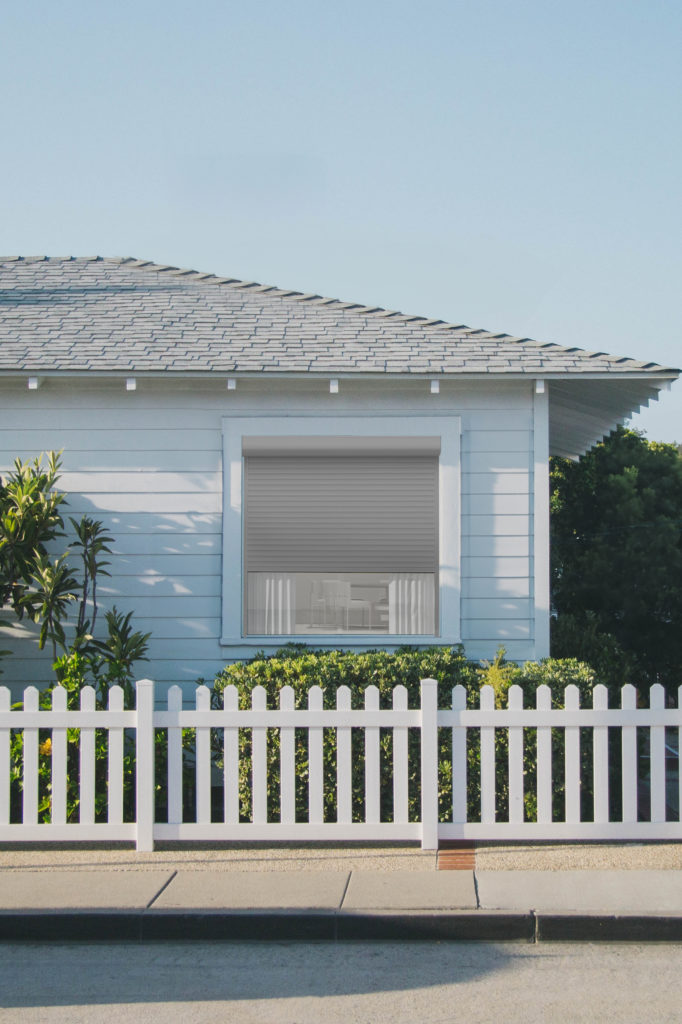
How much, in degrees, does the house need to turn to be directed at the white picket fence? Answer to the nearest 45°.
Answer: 0° — it already faces it

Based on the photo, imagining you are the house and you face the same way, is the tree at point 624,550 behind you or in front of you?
behind

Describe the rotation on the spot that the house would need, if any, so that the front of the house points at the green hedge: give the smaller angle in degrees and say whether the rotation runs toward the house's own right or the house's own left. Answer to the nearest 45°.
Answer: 0° — it already faces it

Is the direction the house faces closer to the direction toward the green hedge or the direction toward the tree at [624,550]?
the green hedge

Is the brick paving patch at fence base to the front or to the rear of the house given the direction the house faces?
to the front

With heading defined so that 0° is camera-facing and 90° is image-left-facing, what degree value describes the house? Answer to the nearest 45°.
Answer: approximately 0°
